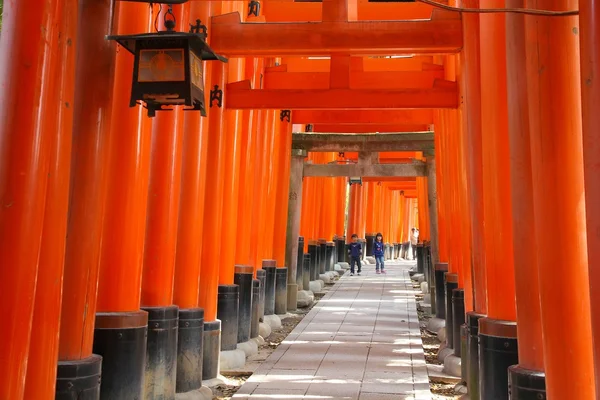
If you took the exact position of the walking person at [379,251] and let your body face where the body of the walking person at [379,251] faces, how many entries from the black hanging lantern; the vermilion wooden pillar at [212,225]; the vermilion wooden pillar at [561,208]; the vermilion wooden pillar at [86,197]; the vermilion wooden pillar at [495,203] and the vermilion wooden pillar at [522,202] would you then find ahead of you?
6

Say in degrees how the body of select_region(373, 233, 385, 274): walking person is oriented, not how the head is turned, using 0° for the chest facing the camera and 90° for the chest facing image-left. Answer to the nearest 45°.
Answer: approximately 0°

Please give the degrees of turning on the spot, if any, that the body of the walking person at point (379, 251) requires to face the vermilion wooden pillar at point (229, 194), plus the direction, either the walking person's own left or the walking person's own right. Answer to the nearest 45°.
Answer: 0° — they already face it

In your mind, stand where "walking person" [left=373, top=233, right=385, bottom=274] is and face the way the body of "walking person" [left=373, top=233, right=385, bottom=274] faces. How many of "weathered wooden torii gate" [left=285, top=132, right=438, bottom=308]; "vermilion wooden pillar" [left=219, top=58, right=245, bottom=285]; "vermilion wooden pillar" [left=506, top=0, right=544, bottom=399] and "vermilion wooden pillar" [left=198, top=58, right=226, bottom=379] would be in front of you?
4

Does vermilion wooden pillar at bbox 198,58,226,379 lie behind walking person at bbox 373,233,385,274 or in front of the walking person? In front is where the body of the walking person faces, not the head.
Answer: in front

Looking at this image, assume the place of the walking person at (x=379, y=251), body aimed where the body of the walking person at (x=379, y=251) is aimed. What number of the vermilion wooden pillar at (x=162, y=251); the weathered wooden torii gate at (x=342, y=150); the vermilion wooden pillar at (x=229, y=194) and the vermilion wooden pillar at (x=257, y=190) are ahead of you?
4

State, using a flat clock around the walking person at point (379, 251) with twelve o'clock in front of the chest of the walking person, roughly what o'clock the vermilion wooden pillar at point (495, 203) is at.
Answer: The vermilion wooden pillar is roughly at 12 o'clock from the walking person.

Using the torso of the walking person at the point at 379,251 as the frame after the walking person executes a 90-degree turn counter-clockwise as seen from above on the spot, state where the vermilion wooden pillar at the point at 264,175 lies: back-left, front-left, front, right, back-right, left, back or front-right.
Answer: right

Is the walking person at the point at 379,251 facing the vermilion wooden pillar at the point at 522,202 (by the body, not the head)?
yes

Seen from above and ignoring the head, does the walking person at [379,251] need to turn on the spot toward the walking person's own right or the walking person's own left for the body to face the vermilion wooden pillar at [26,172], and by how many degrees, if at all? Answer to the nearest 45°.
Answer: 0° — they already face it

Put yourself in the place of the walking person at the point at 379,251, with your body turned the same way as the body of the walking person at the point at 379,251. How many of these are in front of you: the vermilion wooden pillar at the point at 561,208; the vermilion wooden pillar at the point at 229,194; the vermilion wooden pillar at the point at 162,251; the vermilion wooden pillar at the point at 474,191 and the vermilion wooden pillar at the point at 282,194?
5

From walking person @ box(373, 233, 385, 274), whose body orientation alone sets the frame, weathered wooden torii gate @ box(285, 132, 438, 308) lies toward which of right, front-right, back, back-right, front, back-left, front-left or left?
front

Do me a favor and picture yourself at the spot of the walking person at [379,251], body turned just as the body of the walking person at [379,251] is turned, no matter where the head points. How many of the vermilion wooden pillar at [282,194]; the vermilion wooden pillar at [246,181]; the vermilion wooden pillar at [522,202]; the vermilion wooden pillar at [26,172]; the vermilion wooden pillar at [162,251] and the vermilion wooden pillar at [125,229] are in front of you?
6

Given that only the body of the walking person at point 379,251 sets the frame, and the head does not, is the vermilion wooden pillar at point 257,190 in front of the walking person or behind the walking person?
in front

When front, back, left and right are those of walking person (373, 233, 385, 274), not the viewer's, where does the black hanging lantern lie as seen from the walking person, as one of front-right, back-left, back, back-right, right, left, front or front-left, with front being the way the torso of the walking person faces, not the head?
front

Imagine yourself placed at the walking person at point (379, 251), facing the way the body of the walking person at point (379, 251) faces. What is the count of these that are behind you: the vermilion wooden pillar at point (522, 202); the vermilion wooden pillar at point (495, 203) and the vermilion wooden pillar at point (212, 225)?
0

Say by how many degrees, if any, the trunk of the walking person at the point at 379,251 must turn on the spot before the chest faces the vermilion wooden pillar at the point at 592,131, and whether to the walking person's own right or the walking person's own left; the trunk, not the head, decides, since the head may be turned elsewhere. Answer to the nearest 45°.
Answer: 0° — they already face it
